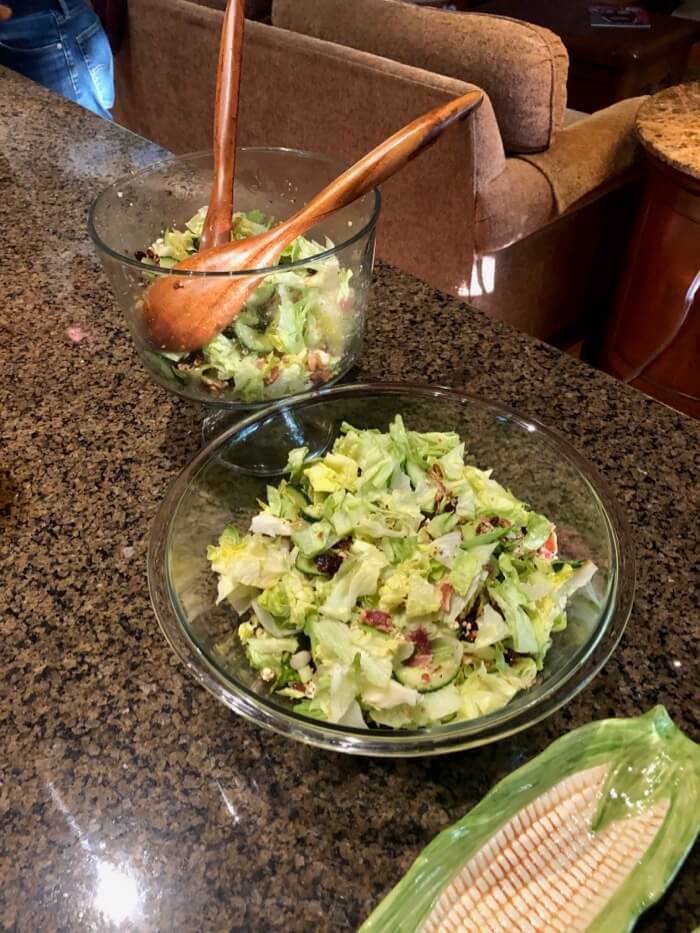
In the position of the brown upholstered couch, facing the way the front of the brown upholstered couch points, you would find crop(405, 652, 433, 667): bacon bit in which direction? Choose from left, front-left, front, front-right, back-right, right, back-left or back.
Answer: back-right

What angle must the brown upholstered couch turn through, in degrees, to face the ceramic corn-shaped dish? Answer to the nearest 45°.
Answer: approximately 135° to its right

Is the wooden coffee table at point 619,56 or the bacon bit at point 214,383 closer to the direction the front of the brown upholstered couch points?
the wooden coffee table

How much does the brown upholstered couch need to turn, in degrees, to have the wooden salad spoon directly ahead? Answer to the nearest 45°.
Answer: approximately 135° to its right

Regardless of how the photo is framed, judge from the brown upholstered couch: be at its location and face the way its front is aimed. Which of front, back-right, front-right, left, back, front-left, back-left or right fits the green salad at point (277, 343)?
back-right

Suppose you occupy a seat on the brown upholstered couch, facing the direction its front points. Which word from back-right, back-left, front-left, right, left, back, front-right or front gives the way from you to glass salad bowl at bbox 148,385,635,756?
back-right

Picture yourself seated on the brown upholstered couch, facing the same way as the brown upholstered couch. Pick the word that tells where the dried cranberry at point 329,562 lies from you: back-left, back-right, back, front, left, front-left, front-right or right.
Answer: back-right

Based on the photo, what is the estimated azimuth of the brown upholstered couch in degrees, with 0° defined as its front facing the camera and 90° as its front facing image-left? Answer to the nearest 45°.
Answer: approximately 225°

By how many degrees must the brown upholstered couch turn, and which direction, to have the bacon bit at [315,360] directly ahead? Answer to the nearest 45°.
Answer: approximately 135° to its right

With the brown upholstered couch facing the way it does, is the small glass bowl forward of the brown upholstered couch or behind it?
behind

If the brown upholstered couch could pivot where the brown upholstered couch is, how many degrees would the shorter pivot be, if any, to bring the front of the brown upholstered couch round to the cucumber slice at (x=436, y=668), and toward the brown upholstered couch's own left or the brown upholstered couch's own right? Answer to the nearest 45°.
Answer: approximately 135° to the brown upholstered couch's own right

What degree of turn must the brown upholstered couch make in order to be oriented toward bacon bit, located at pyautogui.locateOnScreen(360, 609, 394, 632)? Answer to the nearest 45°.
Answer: approximately 135° to its right
